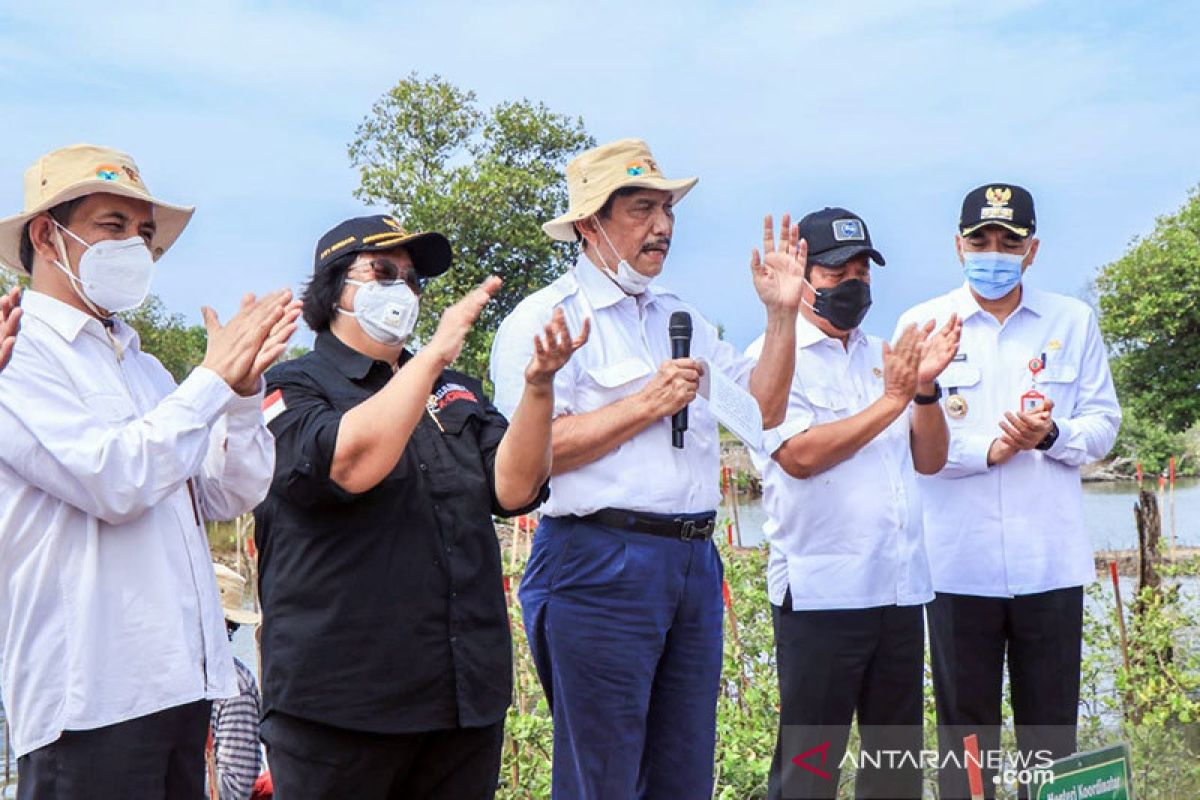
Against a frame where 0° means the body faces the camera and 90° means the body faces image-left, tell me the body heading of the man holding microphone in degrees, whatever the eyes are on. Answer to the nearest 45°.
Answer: approximately 315°

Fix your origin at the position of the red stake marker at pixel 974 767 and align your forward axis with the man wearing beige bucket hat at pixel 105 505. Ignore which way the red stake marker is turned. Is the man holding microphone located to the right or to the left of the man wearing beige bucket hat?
right

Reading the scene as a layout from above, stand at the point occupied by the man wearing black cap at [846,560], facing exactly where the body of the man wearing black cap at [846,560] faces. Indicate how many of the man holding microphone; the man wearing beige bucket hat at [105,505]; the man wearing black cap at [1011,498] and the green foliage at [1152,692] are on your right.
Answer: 2

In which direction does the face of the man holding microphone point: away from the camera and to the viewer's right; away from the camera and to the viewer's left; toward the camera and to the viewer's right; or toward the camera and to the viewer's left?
toward the camera and to the viewer's right

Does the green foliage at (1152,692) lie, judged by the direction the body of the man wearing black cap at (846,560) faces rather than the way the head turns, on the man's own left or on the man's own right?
on the man's own left

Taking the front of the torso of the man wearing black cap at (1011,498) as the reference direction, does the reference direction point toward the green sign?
yes
